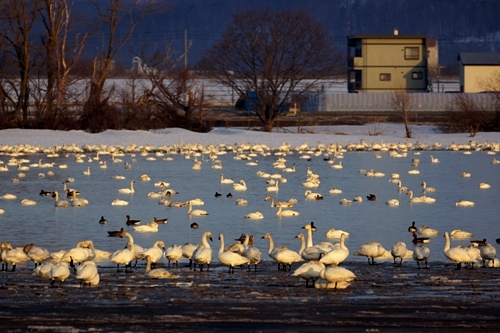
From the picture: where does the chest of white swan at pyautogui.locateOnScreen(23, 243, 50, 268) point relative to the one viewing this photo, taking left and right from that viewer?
facing to the left of the viewer

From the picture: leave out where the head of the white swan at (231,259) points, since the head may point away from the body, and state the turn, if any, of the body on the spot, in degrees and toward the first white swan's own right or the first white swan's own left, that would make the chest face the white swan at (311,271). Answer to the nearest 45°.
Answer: approximately 135° to the first white swan's own left

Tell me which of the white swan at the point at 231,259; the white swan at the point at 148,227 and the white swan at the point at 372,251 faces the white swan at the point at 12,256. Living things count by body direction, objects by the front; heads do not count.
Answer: the white swan at the point at 231,259

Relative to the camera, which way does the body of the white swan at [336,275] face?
to the viewer's left

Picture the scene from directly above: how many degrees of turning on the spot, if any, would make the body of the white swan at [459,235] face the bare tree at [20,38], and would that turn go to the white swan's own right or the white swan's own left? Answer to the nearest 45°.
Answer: approximately 45° to the white swan's own right

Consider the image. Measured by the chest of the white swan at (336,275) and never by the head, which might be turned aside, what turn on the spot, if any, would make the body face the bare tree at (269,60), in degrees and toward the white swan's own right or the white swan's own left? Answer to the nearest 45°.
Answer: approximately 90° to the white swan's own right
